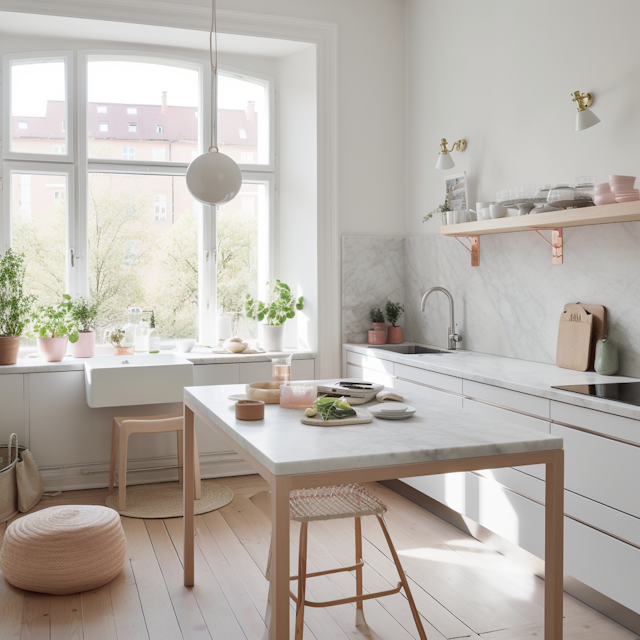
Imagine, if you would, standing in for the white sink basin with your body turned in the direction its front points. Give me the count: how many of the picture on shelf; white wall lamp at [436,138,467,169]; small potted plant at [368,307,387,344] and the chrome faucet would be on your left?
4

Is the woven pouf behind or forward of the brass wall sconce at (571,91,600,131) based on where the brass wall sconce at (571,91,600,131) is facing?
forward

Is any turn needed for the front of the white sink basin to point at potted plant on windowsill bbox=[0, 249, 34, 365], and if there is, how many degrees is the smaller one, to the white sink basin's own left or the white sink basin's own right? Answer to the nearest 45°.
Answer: approximately 135° to the white sink basin's own right

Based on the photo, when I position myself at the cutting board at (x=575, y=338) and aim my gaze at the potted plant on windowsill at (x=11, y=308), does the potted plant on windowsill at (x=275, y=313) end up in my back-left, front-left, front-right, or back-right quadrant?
front-right

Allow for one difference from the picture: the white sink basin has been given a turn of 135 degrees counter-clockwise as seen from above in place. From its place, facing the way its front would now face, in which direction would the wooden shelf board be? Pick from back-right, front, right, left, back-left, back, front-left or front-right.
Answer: right

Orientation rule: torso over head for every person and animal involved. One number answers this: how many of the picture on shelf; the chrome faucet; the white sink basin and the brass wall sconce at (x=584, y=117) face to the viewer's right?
0

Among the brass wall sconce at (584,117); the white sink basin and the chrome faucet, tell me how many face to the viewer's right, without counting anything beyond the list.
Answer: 0

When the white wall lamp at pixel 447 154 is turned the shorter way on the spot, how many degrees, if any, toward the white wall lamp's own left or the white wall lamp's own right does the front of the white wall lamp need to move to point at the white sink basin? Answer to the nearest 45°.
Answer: approximately 45° to the white wall lamp's own right

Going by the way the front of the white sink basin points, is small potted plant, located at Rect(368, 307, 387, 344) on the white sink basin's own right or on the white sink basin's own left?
on the white sink basin's own left

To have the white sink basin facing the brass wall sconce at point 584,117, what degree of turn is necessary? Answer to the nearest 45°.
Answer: approximately 45° to its left

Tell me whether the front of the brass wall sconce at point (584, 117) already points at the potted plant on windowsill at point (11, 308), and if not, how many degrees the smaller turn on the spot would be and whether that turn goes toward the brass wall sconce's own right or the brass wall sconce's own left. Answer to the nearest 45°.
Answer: approximately 45° to the brass wall sconce's own right

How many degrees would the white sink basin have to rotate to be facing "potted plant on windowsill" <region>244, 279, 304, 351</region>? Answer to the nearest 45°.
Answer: approximately 135° to its left

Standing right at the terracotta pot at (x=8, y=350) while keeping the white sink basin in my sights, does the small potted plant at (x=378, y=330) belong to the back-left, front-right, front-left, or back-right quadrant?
front-left

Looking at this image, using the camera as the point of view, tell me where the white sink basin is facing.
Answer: facing the viewer

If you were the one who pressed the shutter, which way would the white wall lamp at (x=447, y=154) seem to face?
facing the viewer and to the left of the viewer

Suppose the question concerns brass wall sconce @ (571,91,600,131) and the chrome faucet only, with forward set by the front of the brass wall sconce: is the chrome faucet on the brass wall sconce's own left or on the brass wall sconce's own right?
on the brass wall sconce's own right

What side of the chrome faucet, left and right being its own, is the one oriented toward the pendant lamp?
front
